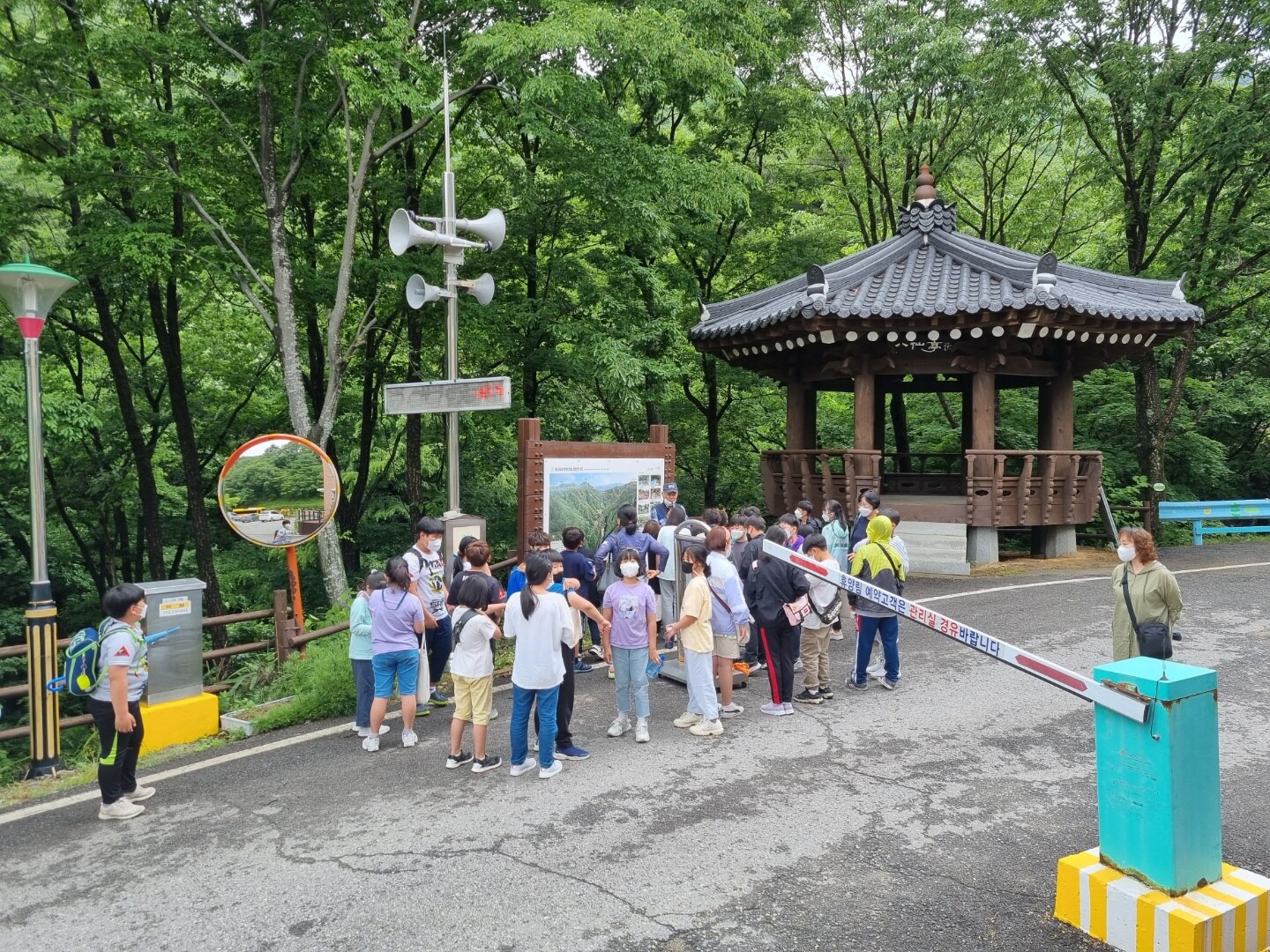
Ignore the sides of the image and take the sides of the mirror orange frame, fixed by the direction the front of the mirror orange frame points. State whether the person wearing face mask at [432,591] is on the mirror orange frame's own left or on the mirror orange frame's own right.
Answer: on the mirror orange frame's own left

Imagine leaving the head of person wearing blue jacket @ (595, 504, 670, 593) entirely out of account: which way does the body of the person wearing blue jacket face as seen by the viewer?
away from the camera

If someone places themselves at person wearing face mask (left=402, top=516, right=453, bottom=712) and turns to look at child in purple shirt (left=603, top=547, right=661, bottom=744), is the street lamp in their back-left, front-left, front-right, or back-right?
back-right

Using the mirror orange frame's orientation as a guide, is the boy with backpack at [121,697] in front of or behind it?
in front

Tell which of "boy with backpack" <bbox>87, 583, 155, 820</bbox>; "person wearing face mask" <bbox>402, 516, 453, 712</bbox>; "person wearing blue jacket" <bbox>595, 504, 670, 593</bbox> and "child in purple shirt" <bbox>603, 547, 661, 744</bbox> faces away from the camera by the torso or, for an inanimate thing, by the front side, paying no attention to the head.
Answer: "person wearing blue jacket" <bbox>595, 504, 670, 593</bbox>

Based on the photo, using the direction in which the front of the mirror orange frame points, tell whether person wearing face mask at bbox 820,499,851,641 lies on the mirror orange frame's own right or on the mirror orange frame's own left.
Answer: on the mirror orange frame's own left

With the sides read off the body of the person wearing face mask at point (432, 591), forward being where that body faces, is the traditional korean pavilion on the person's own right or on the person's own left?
on the person's own left

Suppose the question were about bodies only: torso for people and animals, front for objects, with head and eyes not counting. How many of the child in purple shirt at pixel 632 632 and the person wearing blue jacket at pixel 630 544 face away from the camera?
1

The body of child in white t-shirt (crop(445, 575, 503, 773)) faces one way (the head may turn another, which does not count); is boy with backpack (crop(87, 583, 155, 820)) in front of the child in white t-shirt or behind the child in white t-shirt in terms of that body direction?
behind

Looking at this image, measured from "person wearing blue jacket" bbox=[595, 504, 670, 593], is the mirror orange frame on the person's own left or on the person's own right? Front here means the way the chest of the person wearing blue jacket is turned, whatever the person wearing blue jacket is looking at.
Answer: on the person's own left

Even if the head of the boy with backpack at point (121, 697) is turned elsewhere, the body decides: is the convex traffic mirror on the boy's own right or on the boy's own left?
on the boy's own left

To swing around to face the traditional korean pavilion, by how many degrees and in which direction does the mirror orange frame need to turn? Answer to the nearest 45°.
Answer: approximately 90° to its left

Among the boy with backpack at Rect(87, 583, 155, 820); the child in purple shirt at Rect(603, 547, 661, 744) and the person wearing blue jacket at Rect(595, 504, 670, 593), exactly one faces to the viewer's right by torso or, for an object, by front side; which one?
the boy with backpack

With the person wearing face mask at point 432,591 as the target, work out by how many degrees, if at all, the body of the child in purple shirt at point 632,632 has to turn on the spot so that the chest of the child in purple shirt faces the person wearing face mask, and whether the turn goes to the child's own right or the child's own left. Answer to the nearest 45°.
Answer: approximately 135° to the child's own right
